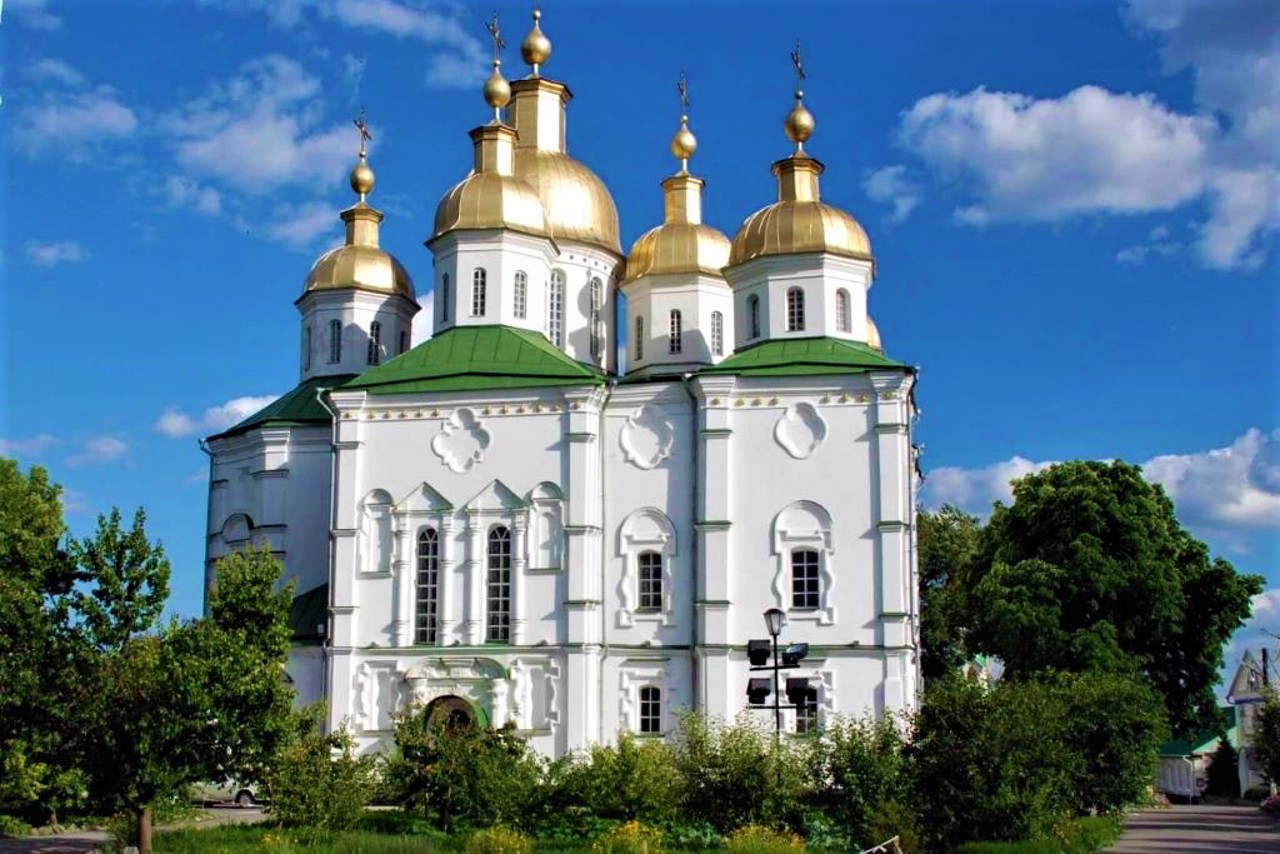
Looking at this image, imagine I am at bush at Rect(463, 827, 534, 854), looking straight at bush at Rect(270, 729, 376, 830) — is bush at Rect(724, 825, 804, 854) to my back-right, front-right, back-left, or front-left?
back-right

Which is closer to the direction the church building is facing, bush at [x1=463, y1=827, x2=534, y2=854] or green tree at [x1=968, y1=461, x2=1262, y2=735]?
the bush

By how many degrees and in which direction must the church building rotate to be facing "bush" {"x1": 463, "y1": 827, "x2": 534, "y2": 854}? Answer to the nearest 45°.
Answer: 0° — it already faces it

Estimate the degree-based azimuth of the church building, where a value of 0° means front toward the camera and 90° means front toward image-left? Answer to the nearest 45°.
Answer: approximately 0°

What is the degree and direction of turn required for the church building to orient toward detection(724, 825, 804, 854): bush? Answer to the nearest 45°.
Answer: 0° — it already faces it

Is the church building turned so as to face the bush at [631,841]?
yes

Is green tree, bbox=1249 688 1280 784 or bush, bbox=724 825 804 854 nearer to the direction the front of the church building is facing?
the bush

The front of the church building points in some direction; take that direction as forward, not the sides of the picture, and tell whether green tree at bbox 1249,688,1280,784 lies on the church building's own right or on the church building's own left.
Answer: on the church building's own left

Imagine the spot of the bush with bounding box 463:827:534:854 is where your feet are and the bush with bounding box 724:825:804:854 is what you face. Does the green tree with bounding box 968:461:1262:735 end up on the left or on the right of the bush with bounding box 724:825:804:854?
left

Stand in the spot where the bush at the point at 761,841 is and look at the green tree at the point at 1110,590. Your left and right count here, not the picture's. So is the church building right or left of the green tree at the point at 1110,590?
left

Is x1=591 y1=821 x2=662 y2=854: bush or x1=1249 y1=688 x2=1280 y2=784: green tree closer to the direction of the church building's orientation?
the bush
